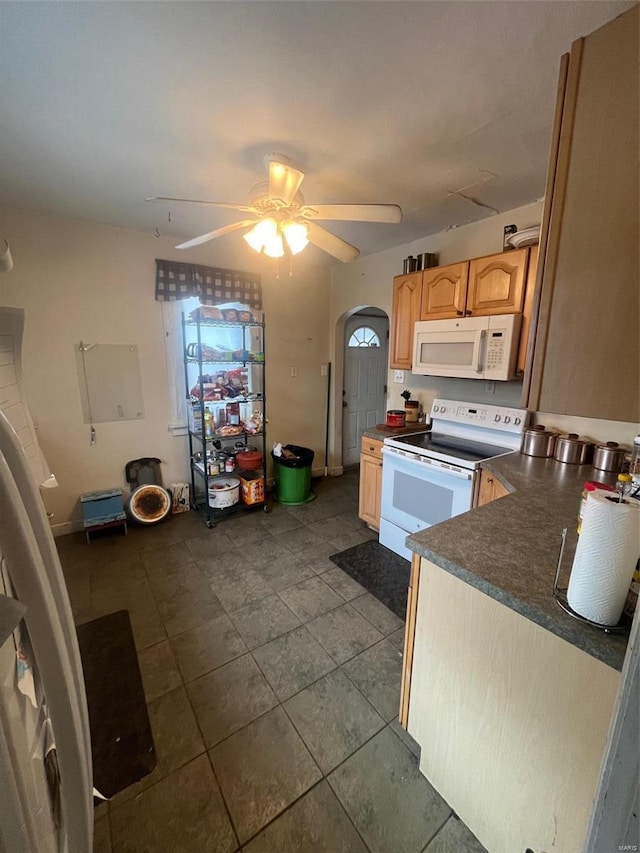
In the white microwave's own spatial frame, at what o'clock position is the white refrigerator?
The white refrigerator is roughly at 11 o'clock from the white microwave.

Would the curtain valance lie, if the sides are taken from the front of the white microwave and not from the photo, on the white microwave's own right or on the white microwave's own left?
on the white microwave's own right

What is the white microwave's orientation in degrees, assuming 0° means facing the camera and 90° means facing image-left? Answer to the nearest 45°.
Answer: approximately 45°
